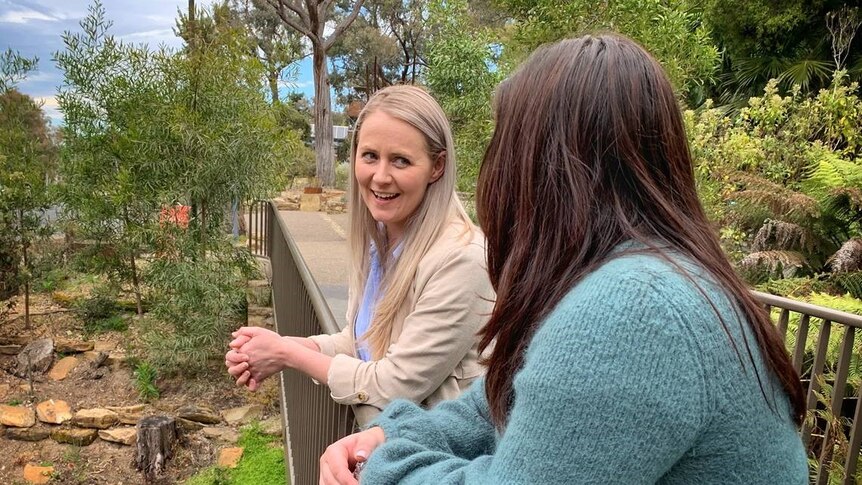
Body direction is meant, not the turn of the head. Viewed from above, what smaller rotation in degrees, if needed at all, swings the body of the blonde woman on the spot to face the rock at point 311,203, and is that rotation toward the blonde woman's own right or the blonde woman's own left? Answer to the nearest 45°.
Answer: approximately 135° to the blonde woman's own right

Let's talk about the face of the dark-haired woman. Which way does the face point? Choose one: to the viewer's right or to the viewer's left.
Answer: to the viewer's left

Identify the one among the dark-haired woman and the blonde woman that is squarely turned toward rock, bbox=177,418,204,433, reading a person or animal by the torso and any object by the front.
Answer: the dark-haired woman

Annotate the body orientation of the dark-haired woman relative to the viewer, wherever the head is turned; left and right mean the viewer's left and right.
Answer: facing away from the viewer and to the left of the viewer

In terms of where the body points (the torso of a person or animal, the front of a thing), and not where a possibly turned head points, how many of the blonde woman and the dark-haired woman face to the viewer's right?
0

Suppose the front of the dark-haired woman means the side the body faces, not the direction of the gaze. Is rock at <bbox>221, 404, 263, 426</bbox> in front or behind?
in front

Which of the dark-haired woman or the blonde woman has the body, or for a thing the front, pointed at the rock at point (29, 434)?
the dark-haired woman

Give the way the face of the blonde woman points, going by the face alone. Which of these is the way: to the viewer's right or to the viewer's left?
to the viewer's right

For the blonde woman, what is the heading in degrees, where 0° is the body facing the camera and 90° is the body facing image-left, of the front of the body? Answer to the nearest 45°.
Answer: approximately 45°
